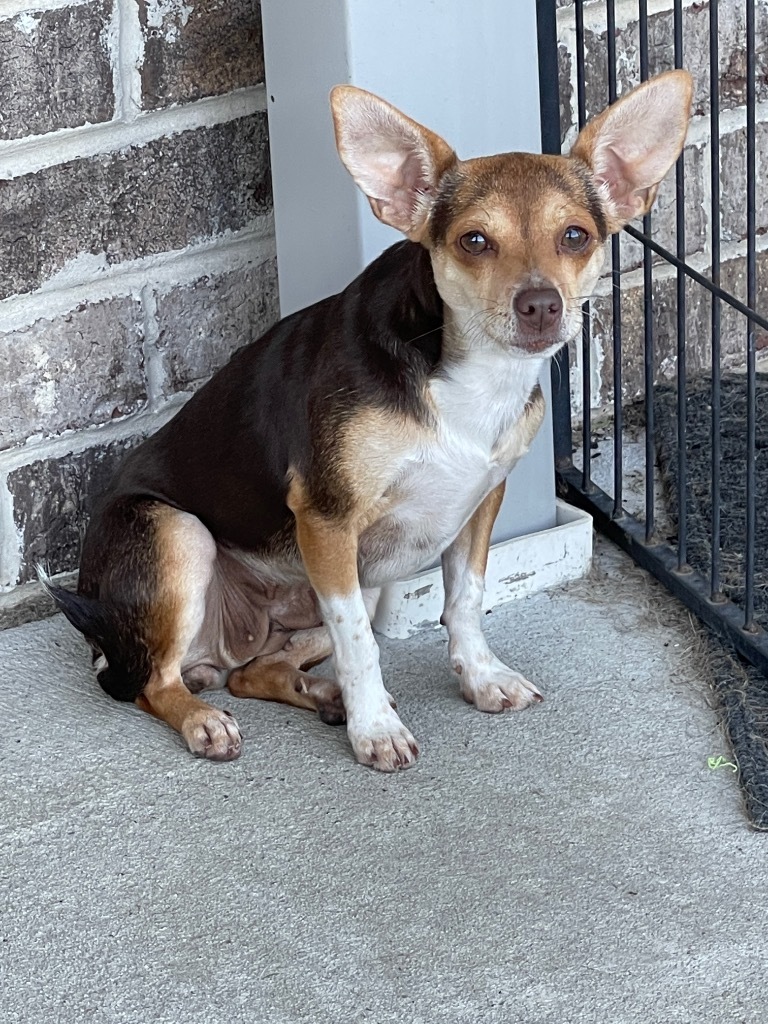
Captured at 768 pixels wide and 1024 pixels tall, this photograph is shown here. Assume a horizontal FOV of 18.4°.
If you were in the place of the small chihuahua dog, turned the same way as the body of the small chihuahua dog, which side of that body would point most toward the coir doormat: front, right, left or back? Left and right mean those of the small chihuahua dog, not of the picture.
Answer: left

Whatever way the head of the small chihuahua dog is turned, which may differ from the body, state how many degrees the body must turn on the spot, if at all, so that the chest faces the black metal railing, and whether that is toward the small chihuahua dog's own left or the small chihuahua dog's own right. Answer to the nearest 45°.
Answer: approximately 90° to the small chihuahua dog's own left

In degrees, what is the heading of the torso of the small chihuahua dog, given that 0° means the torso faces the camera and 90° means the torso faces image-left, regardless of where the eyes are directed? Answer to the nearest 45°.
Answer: approximately 315°
